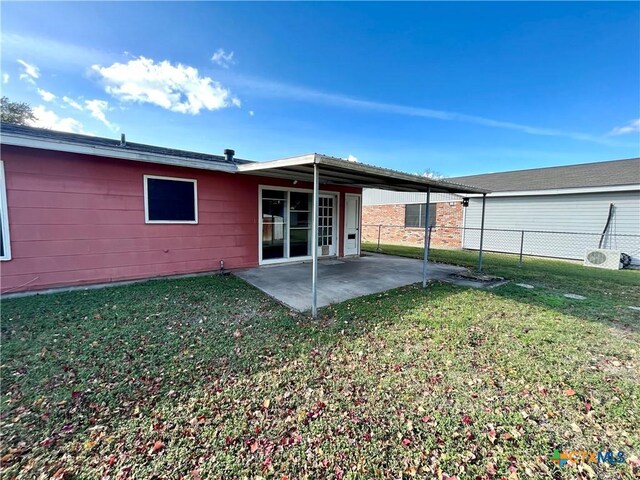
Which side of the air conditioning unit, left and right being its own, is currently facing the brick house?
right

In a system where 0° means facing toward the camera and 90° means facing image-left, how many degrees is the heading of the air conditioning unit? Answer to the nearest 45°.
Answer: approximately 0°

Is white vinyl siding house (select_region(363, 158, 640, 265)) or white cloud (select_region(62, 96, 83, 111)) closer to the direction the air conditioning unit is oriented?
the white cloud

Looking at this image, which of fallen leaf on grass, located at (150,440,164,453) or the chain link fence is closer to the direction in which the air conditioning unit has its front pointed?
the fallen leaf on grass

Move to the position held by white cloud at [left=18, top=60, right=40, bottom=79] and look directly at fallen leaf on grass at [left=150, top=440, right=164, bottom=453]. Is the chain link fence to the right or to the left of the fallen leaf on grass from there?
left

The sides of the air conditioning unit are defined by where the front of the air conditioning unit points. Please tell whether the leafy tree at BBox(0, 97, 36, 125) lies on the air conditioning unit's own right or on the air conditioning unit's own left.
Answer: on the air conditioning unit's own right

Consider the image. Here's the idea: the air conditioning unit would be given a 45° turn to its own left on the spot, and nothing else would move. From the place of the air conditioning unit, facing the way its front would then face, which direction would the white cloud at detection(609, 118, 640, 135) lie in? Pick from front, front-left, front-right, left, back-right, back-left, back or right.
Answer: back-left
